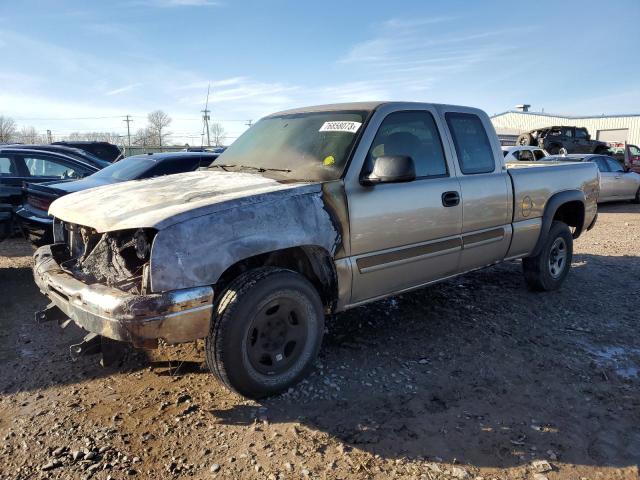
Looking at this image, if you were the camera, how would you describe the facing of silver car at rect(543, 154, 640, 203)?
facing to the left of the viewer

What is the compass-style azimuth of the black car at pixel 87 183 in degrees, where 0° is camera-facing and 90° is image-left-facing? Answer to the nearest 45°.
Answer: approximately 225°

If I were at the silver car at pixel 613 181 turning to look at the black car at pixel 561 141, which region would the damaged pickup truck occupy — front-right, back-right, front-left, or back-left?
back-left

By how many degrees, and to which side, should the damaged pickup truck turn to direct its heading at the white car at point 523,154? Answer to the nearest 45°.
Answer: approximately 180°

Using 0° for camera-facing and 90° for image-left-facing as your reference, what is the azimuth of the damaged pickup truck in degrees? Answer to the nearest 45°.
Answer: approximately 45°
